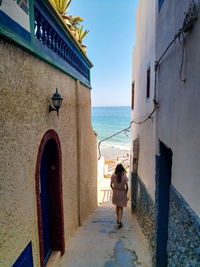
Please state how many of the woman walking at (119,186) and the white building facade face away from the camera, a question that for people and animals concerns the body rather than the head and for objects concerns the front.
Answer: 1

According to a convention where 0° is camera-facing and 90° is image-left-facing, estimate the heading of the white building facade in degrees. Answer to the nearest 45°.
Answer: approximately 90°

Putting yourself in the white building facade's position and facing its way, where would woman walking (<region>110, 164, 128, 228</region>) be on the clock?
The woman walking is roughly at 2 o'clock from the white building facade.

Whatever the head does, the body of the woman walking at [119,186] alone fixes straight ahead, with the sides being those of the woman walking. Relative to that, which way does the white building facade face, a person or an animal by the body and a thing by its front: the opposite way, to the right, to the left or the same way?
to the left

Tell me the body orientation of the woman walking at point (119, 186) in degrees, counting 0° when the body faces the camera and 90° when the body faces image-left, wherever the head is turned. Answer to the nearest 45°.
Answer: approximately 180°
